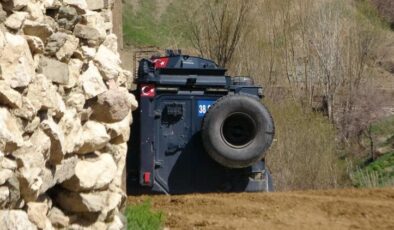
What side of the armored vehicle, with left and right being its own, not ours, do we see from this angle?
back

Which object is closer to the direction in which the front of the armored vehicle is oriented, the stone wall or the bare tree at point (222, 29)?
the bare tree

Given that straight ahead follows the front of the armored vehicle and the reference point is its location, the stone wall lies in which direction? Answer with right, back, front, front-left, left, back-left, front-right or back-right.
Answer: back

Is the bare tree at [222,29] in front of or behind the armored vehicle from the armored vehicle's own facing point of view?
in front
